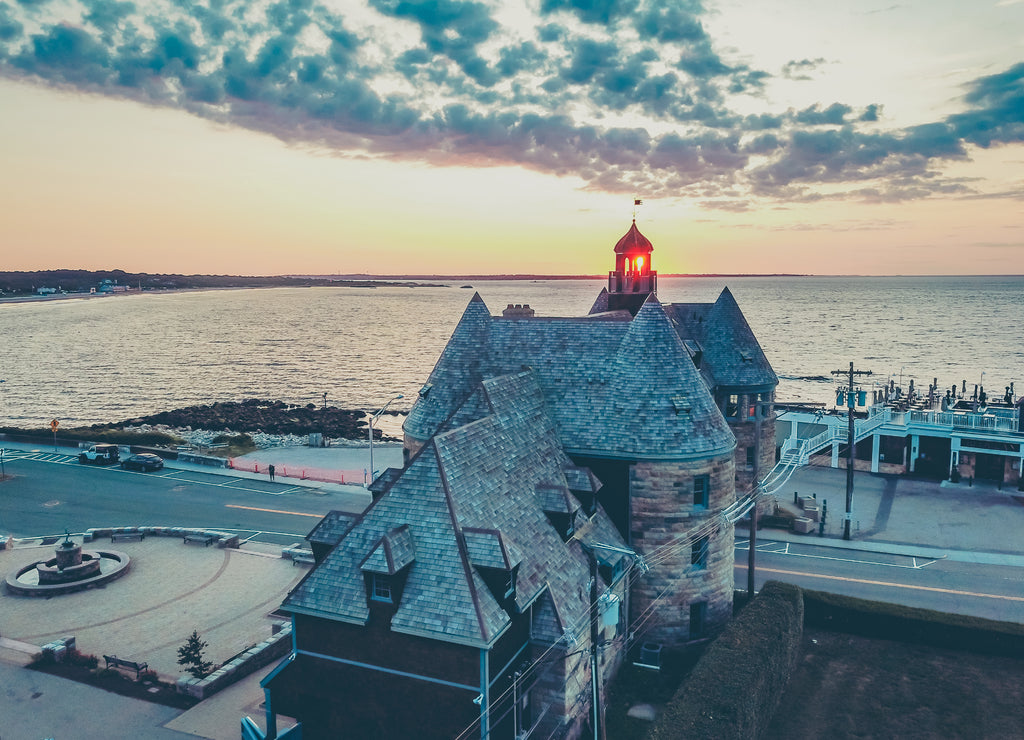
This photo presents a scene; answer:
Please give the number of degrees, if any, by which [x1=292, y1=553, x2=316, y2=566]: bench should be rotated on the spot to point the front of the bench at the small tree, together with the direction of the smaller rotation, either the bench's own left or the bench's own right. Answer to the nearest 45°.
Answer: approximately 45° to the bench's own left

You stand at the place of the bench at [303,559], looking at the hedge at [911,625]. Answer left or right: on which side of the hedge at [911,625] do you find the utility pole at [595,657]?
right

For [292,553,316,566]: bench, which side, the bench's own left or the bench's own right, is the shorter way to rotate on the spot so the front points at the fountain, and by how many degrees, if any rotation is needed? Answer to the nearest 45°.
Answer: approximately 45° to the bench's own right

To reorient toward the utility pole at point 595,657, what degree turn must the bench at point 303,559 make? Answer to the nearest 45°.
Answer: approximately 90° to its left

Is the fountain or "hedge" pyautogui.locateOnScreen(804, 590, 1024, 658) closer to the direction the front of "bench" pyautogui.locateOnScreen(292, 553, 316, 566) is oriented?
the fountain

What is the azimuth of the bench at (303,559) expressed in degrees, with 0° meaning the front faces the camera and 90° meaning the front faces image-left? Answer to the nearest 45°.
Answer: approximately 45°

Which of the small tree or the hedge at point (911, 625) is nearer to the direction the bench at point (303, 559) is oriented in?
the small tree
